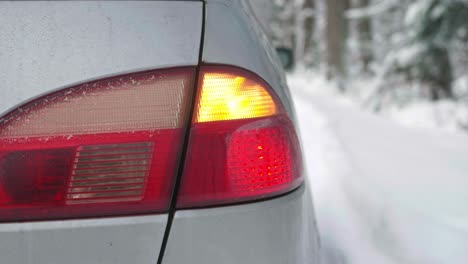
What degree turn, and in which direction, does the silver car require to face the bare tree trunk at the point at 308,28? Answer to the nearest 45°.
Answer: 0° — it already faces it

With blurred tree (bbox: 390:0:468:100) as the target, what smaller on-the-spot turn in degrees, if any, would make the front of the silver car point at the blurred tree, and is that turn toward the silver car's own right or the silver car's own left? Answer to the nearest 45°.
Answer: approximately 45° to the silver car's own right

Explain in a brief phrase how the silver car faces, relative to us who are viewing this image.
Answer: facing away from the viewer

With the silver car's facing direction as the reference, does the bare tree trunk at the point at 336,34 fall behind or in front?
in front
